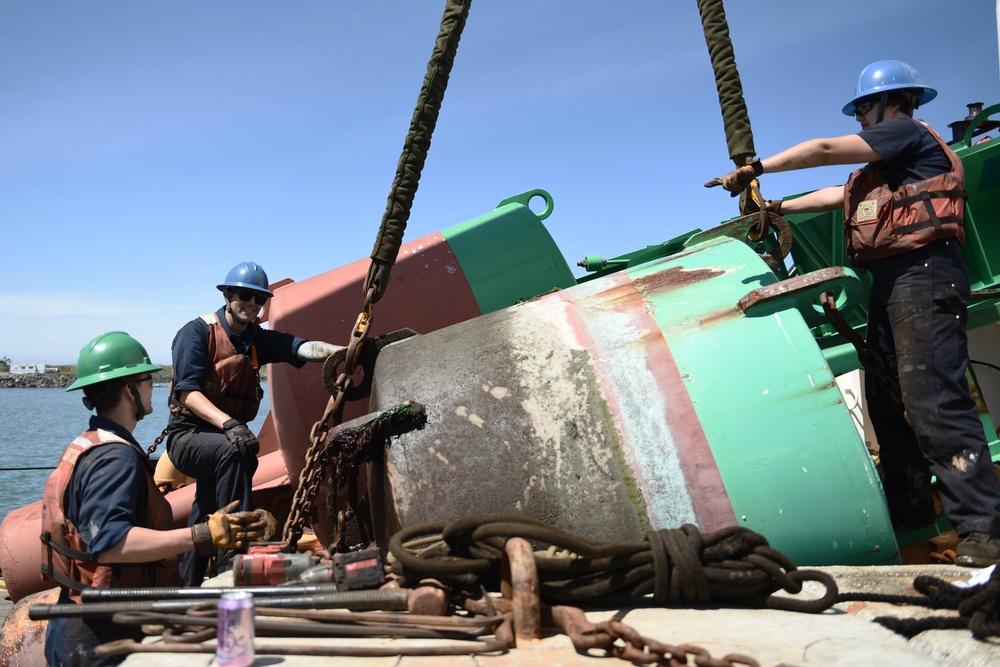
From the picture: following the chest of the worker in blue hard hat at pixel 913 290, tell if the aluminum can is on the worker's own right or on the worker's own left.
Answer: on the worker's own left

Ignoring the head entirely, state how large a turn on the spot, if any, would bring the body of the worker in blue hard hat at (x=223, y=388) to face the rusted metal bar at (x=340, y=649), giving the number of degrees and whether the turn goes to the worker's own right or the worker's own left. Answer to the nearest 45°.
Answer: approximately 45° to the worker's own right

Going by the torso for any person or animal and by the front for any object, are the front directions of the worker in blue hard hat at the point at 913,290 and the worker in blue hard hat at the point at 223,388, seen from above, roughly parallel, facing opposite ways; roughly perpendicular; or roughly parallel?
roughly parallel, facing opposite ways

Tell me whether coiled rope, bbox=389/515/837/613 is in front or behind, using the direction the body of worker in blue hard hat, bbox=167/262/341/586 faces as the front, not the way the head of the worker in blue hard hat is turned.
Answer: in front

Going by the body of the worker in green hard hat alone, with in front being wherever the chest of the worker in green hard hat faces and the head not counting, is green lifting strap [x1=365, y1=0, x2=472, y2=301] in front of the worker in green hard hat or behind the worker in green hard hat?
in front

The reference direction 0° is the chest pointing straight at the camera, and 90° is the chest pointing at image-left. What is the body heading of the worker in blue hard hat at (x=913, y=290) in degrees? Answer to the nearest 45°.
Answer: approximately 90°

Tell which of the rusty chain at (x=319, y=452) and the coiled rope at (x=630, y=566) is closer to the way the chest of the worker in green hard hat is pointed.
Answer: the rusty chain

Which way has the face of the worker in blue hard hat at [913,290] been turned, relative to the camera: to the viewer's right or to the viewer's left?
to the viewer's left

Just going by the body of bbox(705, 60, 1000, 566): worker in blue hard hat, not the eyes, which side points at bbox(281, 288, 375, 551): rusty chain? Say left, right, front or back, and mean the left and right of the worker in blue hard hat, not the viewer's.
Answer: front

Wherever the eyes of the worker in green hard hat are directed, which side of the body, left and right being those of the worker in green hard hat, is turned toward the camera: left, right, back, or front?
right

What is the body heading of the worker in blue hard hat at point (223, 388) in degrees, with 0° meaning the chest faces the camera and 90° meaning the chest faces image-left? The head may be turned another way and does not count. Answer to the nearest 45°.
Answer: approximately 315°
